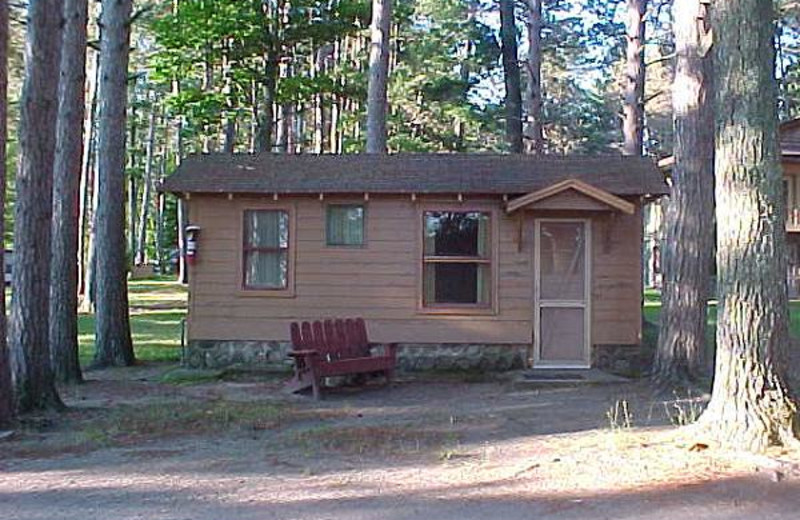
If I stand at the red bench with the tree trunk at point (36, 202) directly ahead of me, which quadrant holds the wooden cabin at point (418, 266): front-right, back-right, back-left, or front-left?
back-right

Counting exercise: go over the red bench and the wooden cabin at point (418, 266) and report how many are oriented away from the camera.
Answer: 0

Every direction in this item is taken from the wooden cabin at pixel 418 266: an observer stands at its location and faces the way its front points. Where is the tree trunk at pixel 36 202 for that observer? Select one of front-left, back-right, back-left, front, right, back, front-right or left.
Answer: front-right

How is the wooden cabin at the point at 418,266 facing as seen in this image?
toward the camera

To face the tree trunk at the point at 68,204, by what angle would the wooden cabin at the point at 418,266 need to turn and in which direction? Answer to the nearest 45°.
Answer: approximately 90° to its right

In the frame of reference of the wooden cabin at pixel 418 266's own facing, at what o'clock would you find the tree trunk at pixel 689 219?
The tree trunk is roughly at 10 o'clock from the wooden cabin.

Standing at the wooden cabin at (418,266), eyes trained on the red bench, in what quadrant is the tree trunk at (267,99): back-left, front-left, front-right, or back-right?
back-right

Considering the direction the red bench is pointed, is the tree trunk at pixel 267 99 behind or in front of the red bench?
behind
